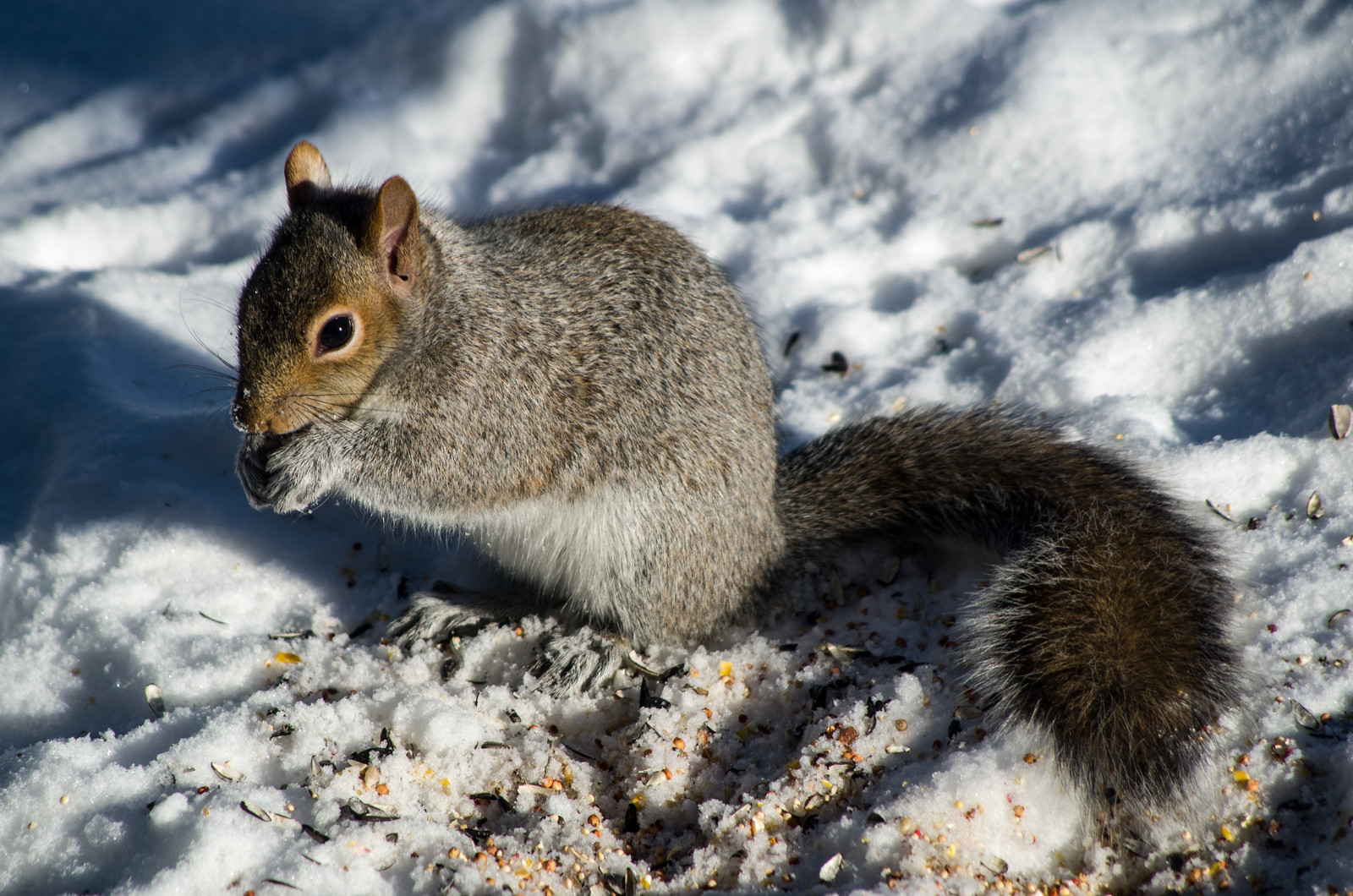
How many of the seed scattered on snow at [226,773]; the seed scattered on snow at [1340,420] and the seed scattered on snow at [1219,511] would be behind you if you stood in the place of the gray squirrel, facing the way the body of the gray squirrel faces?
2

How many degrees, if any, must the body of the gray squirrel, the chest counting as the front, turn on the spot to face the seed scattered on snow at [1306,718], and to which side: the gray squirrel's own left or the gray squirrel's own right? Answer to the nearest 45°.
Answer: approximately 135° to the gray squirrel's own left

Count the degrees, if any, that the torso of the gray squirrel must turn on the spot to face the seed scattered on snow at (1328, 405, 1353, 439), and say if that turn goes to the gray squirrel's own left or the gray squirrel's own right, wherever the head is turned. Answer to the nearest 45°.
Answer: approximately 180°

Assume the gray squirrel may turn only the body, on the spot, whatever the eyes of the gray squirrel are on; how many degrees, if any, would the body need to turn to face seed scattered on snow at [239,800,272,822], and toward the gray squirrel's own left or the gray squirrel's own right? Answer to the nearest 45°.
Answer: approximately 45° to the gray squirrel's own left

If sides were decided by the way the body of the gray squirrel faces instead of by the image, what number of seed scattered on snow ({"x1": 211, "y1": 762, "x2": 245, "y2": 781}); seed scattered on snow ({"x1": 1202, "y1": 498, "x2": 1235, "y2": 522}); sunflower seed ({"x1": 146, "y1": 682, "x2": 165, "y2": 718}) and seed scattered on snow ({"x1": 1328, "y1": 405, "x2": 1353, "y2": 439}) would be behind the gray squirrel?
2

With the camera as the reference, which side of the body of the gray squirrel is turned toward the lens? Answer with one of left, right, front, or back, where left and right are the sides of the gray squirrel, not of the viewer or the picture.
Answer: left

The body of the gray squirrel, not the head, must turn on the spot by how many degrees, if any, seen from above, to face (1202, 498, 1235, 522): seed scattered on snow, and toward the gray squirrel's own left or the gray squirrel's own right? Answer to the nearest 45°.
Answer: approximately 180°

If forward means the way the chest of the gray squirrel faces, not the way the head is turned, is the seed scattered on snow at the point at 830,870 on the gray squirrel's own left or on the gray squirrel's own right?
on the gray squirrel's own left

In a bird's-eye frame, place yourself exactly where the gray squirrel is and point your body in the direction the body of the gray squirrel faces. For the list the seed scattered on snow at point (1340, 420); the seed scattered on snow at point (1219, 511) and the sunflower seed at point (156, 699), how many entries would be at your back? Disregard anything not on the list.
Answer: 2

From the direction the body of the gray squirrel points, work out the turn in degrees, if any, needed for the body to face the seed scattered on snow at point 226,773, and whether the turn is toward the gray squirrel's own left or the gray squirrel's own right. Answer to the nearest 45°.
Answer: approximately 45° to the gray squirrel's own left
